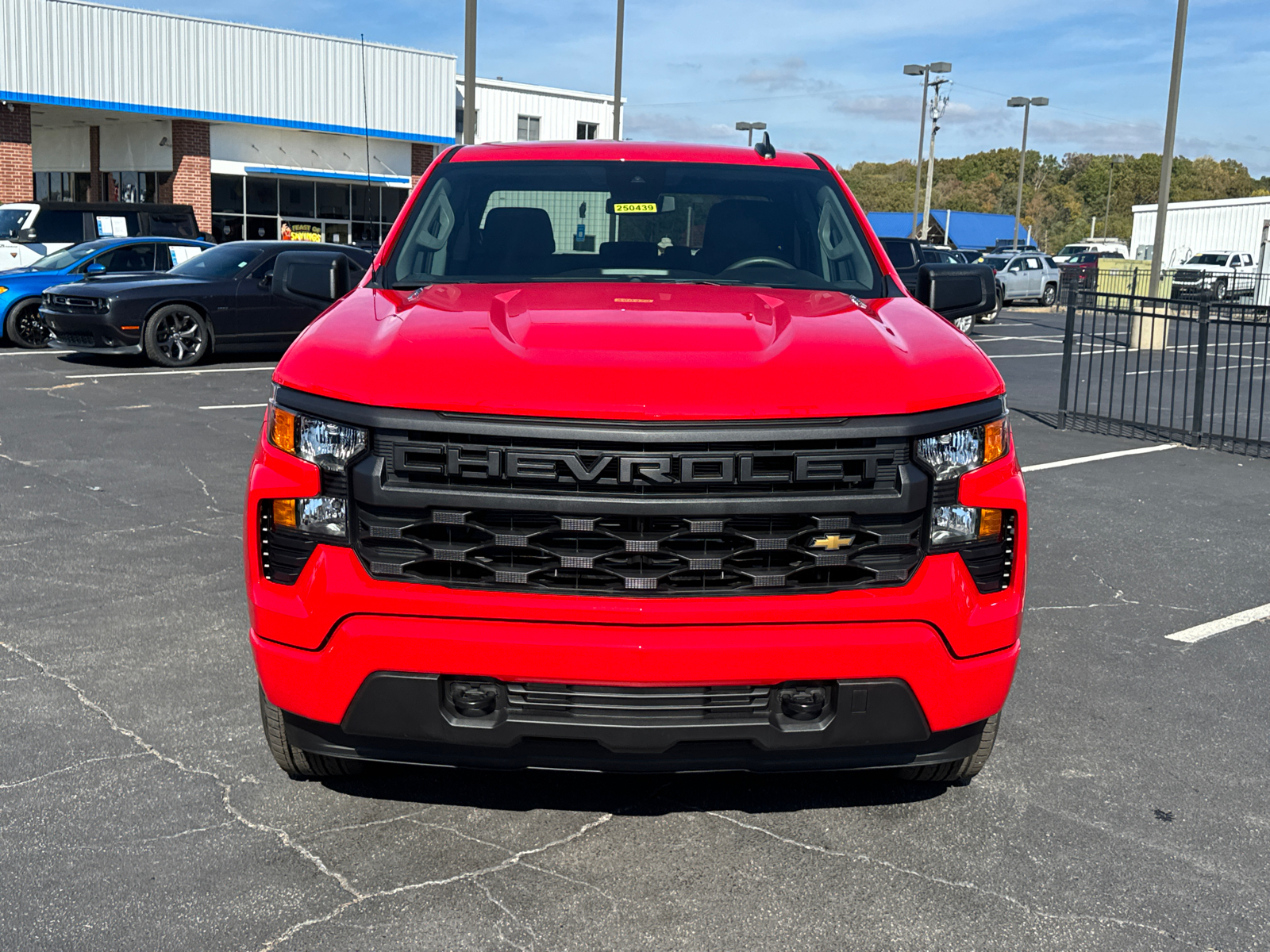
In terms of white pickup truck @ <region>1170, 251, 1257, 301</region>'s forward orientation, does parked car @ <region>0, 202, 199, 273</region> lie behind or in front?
in front

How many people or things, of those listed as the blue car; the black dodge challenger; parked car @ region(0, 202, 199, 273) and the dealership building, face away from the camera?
0

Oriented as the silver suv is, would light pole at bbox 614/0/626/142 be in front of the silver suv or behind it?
in front

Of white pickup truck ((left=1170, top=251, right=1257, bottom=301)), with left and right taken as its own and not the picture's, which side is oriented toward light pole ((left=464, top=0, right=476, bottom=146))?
front

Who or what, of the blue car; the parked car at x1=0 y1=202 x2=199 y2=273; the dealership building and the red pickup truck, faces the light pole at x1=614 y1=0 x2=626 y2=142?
the dealership building

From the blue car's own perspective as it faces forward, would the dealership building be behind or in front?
behind

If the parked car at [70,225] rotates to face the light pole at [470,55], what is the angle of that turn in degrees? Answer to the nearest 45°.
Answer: approximately 135° to its left

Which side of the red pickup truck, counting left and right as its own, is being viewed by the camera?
front

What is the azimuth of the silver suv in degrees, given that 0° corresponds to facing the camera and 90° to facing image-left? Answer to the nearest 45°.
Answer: approximately 45°

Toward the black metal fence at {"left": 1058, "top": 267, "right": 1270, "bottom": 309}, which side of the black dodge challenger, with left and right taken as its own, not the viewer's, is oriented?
back

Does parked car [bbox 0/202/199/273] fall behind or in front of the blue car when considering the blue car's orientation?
behind

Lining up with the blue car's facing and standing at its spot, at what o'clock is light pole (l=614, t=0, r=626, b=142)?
The light pole is roughly at 6 o'clock from the blue car.

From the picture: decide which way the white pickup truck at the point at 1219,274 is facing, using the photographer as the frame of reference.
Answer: facing the viewer and to the left of the viewer
